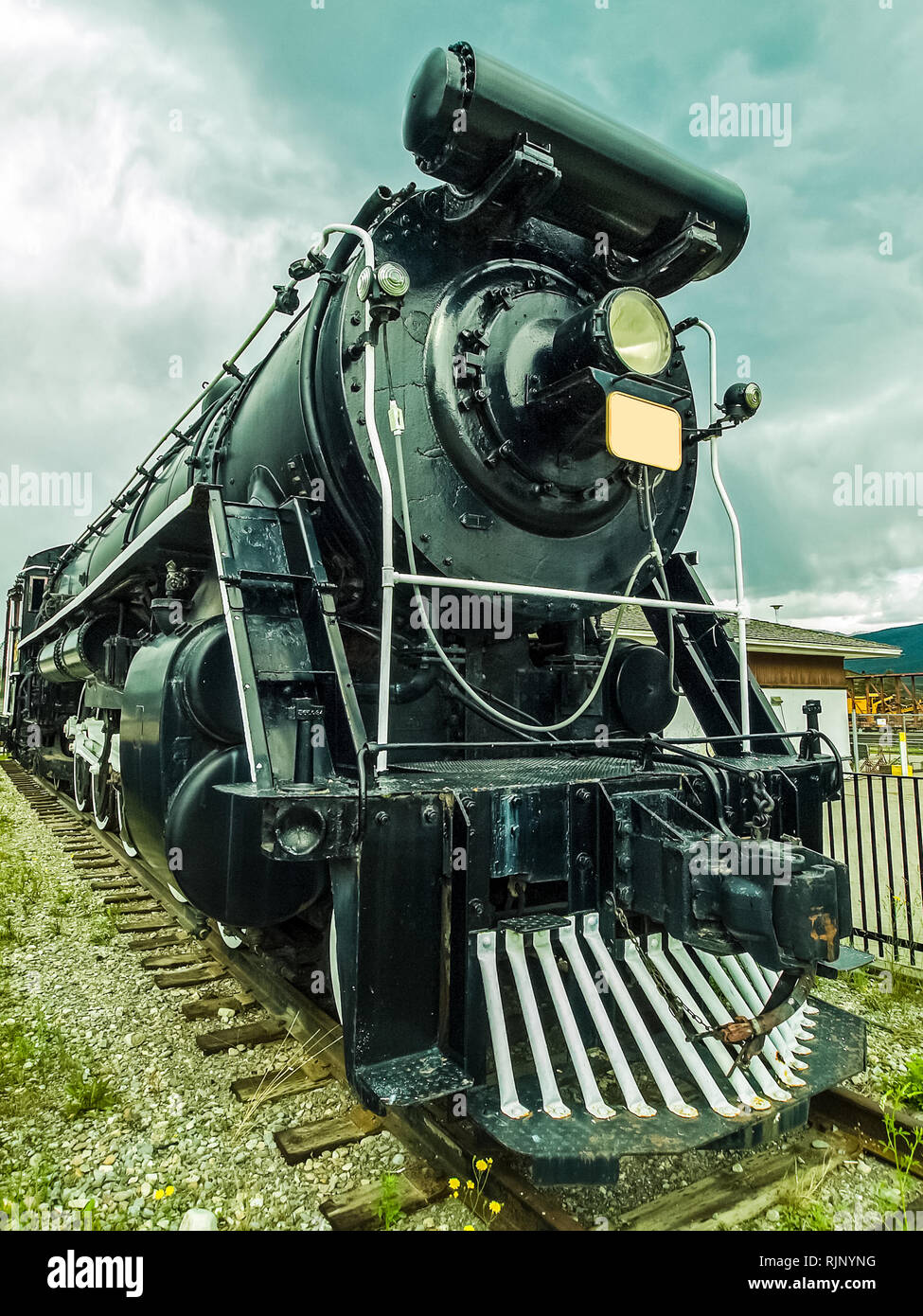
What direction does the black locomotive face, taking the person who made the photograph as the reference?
facing the viewer and to the right of the viewer

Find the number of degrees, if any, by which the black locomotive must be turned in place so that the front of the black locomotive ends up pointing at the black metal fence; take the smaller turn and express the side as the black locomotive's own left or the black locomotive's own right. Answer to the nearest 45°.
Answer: approximately 90° to the black locomotive's own left
